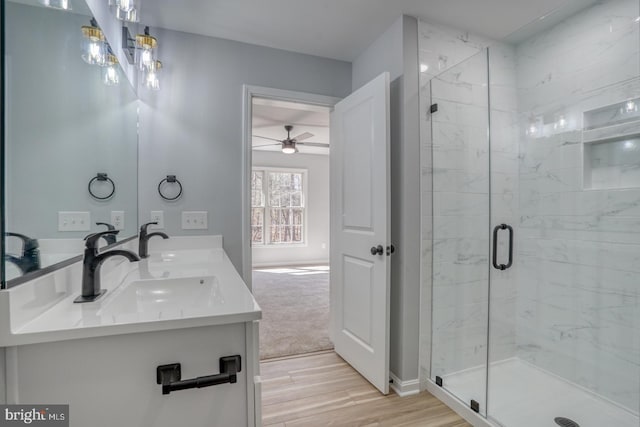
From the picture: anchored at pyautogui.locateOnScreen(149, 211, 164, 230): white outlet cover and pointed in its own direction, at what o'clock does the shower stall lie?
The shower stall is roughly at 10 o'clock from the white outlet cover.

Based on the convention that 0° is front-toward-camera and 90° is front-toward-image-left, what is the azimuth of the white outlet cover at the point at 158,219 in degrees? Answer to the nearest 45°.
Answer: approximately 0°

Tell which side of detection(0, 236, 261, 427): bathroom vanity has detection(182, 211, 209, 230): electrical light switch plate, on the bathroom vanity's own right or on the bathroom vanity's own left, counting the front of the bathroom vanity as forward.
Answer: on the bathroom vanity's own left

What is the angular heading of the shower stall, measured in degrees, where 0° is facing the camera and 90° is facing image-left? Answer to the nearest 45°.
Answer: approximately 45°

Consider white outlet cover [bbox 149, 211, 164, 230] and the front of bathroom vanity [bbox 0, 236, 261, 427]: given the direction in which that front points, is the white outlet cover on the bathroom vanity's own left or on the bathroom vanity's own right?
on the bathroom vanity's own left

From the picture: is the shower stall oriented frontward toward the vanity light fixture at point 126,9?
yes

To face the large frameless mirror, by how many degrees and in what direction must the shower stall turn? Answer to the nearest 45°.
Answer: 0° — it already faces it

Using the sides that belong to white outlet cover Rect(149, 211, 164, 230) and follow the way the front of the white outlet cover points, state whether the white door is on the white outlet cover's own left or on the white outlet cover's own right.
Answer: on the white outlet cover's own left
